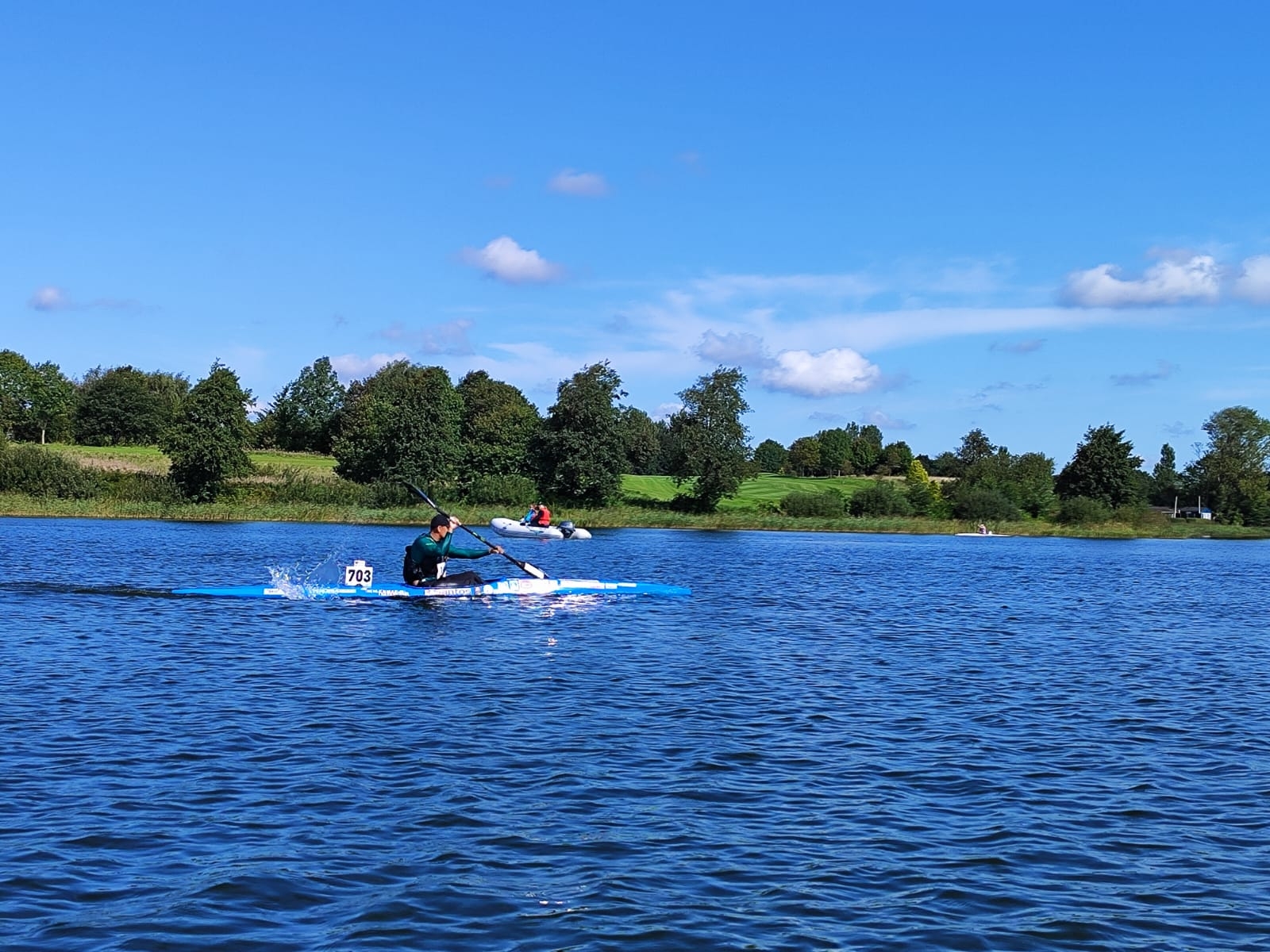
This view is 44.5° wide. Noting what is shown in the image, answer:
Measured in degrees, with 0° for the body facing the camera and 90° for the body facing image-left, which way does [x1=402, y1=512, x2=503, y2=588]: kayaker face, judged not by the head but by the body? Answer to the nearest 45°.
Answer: approximately 270°

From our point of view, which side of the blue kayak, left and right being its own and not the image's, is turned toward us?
right

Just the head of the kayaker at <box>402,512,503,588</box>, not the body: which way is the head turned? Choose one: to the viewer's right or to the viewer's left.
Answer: to the viewer's right
